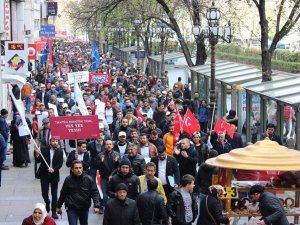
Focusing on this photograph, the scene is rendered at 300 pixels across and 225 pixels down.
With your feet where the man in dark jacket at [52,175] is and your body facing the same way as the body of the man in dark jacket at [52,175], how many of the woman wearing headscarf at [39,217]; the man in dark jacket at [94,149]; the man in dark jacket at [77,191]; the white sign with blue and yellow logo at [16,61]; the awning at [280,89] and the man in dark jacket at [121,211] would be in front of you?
3

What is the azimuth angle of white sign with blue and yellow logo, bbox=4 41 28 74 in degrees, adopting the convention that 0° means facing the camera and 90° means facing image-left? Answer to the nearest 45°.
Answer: approximately 0°

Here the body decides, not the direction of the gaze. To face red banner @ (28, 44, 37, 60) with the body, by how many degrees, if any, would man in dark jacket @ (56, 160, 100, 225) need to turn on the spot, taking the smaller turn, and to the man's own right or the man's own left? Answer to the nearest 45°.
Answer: approximately 180°
